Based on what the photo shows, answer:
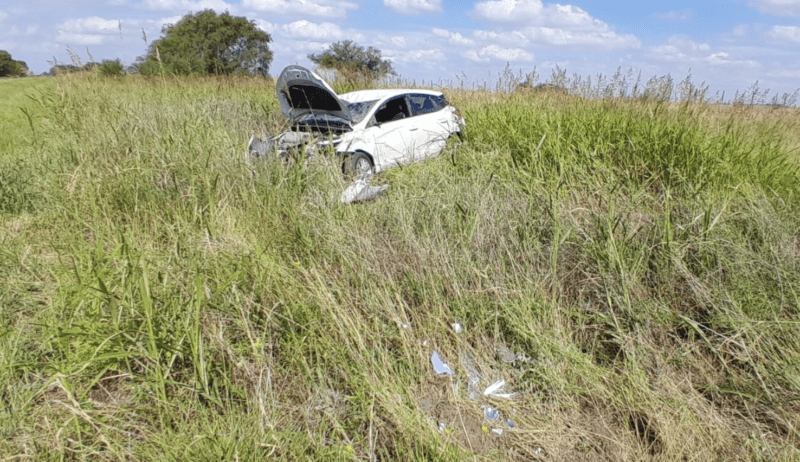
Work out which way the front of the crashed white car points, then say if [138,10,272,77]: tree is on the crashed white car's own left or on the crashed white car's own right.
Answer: on the crashed white car's own right

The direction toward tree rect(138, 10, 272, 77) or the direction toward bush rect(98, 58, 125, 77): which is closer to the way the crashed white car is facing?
the bush

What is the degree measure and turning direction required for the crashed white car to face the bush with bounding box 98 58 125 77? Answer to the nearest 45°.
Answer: approximately 45° to its right

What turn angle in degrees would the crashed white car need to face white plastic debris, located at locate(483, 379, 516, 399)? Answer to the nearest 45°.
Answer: approximately 45° to its left

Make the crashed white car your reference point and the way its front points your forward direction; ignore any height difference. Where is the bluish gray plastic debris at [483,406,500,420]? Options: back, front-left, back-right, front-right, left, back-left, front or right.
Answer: front-left

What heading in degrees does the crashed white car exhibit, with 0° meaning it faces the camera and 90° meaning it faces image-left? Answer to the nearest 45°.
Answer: approximately 45°

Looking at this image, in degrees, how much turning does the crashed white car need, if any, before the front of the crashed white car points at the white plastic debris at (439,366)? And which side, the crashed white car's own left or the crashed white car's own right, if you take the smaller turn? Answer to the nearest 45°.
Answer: approximately 45° to the crashed white car's own left

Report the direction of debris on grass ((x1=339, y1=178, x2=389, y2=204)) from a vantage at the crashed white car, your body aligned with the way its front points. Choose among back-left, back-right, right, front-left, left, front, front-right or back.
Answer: front-left
